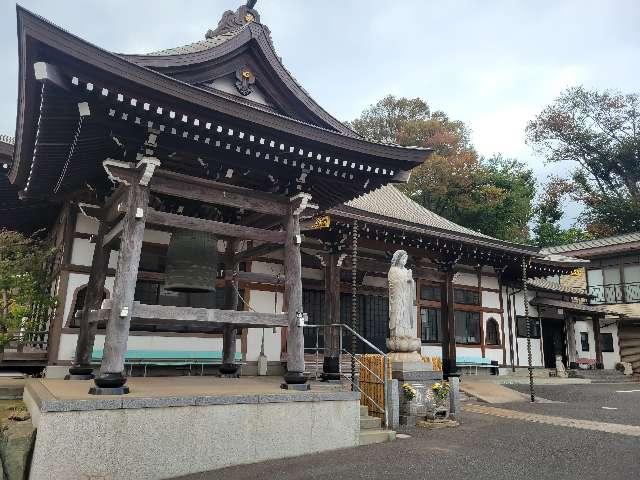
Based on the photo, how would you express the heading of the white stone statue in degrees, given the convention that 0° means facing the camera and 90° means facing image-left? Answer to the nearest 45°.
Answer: approximately 315°

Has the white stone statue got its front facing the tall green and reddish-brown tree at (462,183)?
no

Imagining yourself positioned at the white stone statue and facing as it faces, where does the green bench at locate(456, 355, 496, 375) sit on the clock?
The green bench is roughly at 8 o'clock from the white stone statue.

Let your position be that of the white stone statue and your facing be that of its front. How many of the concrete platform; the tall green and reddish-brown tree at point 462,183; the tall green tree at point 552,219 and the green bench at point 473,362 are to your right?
1

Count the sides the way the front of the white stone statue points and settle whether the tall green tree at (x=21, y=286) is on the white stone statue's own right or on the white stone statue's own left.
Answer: on the white stone statue's own right

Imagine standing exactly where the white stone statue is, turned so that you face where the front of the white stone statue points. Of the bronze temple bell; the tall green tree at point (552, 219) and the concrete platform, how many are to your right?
2

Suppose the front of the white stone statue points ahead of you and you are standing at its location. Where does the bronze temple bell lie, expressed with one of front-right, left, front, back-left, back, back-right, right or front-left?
right

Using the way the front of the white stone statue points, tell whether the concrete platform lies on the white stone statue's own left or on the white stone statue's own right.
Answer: on the white stone statue's own right

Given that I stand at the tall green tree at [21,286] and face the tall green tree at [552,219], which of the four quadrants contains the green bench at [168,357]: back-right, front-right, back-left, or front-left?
front-right

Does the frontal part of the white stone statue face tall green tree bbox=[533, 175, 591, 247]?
no

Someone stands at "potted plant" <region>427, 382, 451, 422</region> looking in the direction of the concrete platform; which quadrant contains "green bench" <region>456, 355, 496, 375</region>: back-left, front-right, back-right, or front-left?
back-right

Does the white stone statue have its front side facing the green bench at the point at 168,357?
no

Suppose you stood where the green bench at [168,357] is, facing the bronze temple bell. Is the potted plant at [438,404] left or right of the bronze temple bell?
left

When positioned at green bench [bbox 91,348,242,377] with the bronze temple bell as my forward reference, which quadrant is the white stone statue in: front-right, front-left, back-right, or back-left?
front-left

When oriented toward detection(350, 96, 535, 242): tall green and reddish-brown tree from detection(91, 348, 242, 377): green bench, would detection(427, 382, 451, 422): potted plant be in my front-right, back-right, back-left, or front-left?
front-right

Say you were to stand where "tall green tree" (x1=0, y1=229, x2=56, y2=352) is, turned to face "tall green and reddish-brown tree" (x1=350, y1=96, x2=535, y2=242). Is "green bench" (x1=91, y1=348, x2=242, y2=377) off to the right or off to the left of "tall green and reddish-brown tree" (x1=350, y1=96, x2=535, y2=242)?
right
